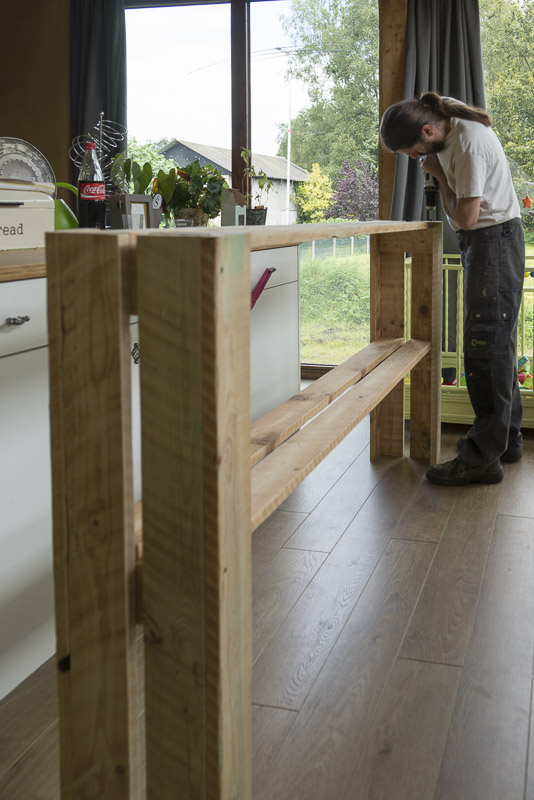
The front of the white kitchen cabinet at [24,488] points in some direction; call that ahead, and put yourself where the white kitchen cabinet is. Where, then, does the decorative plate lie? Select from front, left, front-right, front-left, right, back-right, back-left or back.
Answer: back-left

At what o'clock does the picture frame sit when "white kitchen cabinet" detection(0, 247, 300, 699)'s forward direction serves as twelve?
The picture frame is roughly at 8 o'clock from the white kitchen cabinet.

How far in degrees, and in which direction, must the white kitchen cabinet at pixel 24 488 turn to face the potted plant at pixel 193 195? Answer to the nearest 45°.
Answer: approximately 135° to its left

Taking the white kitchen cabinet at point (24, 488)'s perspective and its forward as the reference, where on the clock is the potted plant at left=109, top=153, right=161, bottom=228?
The potted plant is roughly at 8 o'clock from the white kitchen cabinet.

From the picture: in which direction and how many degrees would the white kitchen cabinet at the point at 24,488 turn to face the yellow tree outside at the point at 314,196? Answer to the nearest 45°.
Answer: approximately 135° to its left

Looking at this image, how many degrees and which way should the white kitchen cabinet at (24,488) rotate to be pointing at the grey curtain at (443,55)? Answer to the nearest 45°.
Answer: approximately 90° to its left

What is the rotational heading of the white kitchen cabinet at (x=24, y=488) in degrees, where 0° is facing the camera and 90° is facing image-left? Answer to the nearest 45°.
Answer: approximately 315°
